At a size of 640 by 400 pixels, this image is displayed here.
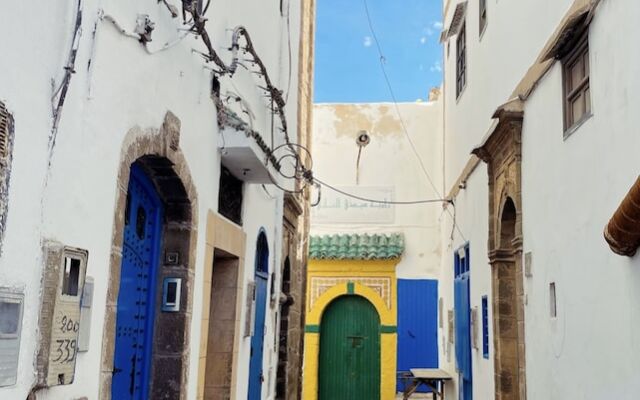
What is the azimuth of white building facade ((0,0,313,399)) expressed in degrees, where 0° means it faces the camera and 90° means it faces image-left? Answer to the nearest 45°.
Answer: approximately 315°

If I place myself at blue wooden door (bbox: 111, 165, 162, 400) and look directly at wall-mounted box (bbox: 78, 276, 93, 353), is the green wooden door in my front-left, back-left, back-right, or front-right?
back-left

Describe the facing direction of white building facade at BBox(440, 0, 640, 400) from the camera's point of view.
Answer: facing the viewer and to the left of the viewer

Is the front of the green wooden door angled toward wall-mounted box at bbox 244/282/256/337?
yes

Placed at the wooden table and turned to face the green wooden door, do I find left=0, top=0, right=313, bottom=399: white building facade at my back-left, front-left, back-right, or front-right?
back-left

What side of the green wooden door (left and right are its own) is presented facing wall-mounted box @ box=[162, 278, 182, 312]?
front

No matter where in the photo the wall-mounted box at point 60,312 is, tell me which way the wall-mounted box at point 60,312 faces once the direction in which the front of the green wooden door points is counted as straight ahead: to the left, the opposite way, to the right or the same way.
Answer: to the left

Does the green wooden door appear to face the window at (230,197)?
yes

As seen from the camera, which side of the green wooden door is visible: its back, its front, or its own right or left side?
front

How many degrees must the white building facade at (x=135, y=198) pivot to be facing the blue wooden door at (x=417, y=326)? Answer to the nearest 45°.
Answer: approximately 90° to its left

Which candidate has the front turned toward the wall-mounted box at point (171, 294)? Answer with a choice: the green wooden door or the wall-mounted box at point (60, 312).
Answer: the green wooden door

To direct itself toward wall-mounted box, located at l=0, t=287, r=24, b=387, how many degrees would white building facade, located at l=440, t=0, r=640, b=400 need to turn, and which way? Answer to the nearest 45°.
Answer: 0° — it already faces it

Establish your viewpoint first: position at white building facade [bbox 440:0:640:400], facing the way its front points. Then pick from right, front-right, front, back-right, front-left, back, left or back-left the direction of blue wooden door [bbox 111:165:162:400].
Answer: front

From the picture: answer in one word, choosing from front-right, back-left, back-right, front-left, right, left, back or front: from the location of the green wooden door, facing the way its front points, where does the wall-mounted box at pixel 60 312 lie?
front

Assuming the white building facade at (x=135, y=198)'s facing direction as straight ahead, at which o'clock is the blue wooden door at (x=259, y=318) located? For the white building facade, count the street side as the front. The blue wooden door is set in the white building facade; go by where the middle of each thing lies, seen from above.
The blue wooden door is roughly at 8 o'clock from the white building facade.
